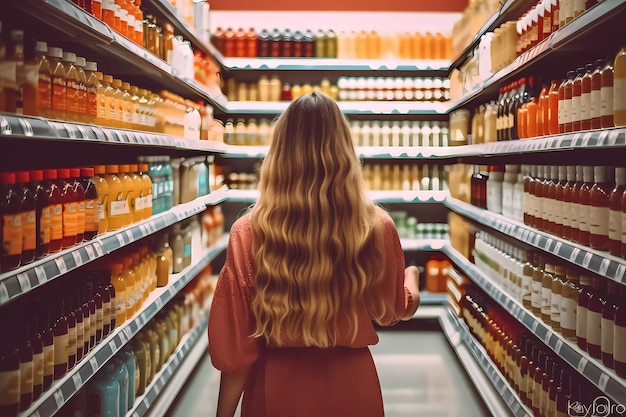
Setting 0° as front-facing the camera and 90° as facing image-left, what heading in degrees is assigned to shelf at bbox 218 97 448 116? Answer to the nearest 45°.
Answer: approximately 0°

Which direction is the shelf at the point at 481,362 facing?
to the viewer's left

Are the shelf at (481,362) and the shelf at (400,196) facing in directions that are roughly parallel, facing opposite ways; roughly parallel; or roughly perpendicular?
roughly perpendicular

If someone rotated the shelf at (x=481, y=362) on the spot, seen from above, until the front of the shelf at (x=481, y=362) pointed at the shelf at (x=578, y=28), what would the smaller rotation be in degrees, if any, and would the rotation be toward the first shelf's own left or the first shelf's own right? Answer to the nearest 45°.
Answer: approximately 90° to the first shelf's own left

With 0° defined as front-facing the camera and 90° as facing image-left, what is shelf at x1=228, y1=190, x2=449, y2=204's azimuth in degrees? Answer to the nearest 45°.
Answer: approximately 0°

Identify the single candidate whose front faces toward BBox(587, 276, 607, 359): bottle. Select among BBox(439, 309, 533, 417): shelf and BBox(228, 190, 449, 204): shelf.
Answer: BBox(228, 190, 449, 204): shelf

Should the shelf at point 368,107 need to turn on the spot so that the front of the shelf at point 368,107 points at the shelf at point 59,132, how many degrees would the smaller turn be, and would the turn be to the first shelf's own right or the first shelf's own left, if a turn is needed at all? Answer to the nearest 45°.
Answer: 0° — it already faces it

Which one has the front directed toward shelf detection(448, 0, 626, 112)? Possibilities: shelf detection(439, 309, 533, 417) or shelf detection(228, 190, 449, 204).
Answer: shelf detection(228, 190, 449, 204)

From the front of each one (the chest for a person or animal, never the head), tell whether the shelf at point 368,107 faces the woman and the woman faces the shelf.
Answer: yes

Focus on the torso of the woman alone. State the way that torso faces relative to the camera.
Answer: away from the camera
